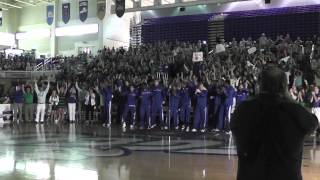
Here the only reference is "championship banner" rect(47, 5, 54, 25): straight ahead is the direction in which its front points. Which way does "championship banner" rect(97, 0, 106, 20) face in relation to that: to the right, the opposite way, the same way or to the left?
the same way

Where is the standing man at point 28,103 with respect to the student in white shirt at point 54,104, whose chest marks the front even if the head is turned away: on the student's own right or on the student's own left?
on the student's own right

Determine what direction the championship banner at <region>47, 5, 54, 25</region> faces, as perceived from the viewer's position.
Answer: facing the viewer

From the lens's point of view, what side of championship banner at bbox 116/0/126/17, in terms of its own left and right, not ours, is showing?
front

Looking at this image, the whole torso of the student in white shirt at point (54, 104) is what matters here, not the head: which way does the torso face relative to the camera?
toward the camera

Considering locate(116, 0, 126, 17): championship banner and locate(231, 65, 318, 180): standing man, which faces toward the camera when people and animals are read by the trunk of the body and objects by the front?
the championship banner

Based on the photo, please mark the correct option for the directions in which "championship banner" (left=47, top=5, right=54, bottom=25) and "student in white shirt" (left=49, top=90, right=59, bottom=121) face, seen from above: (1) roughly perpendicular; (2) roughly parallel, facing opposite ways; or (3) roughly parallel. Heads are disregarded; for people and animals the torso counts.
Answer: roughly parallel

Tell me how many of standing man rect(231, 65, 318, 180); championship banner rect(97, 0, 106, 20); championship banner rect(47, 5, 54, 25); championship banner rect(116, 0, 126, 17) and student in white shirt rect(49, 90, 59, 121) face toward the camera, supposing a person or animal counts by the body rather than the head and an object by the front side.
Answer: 4

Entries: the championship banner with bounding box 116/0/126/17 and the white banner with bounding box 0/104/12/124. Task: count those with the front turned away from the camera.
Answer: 0

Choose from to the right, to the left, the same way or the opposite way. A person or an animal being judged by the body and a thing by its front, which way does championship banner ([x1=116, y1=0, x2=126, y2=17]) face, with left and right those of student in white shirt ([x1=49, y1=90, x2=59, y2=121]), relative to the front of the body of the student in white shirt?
the same way

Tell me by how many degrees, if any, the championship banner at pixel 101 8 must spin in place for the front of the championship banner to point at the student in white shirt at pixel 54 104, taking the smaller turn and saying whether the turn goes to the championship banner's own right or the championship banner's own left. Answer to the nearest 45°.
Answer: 0° — it already faces them

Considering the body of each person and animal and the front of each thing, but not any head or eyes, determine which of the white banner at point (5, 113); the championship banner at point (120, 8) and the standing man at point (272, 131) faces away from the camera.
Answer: the standing man

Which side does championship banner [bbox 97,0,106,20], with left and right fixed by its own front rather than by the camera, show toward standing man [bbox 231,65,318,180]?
front

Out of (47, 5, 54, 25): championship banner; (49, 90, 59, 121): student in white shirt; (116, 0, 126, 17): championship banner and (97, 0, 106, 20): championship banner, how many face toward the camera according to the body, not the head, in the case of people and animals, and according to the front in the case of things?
4

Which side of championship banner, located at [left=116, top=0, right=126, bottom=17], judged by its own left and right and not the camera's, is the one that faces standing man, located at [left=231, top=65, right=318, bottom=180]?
front

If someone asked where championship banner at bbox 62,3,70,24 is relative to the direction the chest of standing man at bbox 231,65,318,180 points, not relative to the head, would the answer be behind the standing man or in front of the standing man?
in front

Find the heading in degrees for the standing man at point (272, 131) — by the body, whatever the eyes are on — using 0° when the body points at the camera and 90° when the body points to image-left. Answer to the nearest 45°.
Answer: approximately 180°

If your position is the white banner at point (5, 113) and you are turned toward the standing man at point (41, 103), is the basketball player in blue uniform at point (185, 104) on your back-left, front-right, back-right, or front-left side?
front-right

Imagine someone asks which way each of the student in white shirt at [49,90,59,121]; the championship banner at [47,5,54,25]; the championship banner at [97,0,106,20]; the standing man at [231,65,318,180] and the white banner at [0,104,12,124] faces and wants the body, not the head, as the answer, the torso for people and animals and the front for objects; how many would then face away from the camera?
1

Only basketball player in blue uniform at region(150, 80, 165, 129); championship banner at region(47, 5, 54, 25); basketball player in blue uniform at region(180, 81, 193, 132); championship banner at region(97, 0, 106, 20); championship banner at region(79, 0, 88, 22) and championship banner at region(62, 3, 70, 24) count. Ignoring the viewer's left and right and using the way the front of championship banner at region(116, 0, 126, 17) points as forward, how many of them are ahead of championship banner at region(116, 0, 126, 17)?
2
